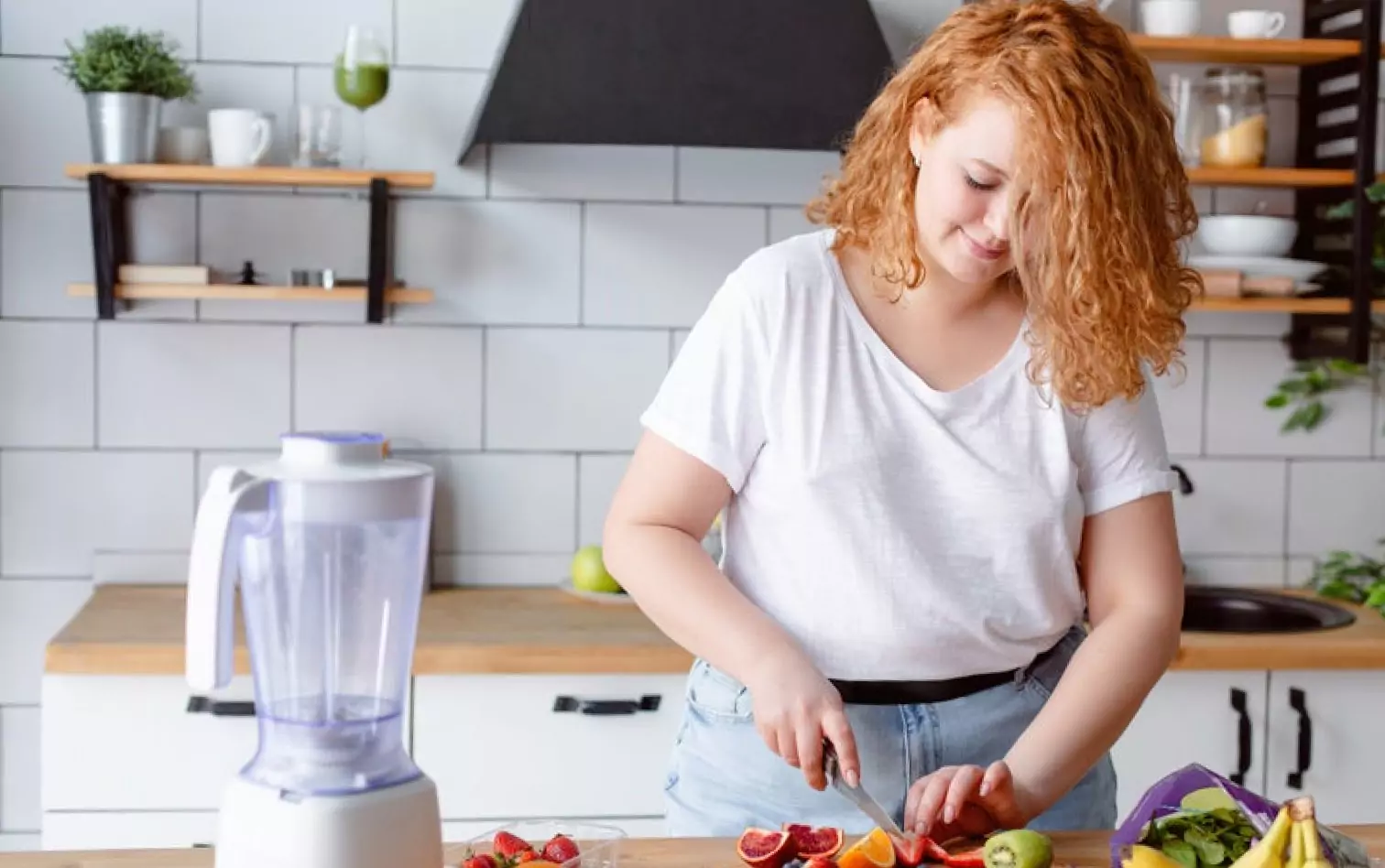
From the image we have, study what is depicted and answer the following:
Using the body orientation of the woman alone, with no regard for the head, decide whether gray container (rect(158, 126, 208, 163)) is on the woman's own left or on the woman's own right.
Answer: on the woman's own right

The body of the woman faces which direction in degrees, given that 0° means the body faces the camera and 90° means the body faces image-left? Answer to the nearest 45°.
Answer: approximately 0°

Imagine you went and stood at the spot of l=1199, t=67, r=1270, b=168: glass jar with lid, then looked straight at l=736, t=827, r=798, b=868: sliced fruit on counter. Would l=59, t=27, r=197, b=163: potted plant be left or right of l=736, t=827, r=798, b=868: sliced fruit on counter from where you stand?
right

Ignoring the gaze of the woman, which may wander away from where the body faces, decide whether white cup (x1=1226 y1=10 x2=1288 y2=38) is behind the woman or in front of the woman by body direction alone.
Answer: behind

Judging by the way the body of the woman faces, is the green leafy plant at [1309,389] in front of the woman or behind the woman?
behind

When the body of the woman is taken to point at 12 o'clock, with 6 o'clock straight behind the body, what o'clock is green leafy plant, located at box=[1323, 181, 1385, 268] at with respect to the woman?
The green leafy plant is roughly at 7 o'clock from the woman.

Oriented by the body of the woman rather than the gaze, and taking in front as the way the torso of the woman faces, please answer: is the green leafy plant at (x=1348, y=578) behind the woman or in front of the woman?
behind

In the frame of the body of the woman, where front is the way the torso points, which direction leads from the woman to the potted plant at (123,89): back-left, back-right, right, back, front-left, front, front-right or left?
back-right

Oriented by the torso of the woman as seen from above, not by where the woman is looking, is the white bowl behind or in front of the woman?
behind

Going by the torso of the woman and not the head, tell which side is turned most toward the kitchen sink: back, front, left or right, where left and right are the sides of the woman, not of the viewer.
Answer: back
